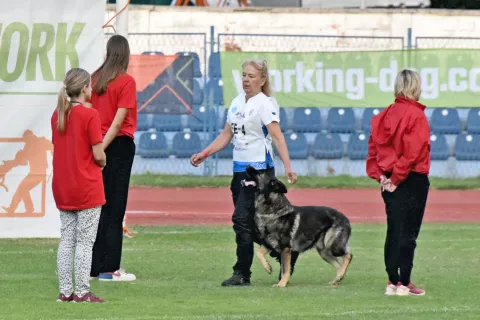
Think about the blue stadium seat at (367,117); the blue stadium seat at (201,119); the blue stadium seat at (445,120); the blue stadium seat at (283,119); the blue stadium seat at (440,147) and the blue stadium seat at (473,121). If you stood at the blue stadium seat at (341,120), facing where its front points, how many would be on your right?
2

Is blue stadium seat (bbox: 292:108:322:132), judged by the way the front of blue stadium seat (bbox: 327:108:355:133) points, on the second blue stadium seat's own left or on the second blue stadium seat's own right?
on the second blue stadium seat's own right

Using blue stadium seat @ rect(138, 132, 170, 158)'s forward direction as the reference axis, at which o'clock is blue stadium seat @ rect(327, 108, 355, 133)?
blue stadium seat @ rect(327, 108, 355, 133) is roughly at 9 o'clock from blue stadium seat @ rect(138, 132, 170, 158).

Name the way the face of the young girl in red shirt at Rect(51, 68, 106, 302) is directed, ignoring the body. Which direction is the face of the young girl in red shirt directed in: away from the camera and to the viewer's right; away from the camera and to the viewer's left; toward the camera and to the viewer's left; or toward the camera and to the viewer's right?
away from the camera and to the viewer's right

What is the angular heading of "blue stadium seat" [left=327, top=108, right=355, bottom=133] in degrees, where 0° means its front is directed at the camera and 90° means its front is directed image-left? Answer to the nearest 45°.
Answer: approximately 0°

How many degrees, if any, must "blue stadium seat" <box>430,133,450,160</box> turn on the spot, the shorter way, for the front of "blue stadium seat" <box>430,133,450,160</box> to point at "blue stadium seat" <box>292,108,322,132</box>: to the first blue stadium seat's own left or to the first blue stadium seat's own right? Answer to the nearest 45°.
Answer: approximately 90° to the first blue stadium seat's own right

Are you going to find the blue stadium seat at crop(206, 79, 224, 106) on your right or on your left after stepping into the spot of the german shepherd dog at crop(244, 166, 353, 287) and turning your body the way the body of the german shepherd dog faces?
on your right

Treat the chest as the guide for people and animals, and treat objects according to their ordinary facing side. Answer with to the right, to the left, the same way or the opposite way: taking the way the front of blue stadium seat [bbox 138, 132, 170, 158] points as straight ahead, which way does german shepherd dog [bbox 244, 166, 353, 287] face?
to the right

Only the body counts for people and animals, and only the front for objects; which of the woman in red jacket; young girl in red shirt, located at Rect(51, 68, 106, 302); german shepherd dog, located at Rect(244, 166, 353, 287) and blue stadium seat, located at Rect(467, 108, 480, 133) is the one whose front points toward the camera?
the blue stadium seat
